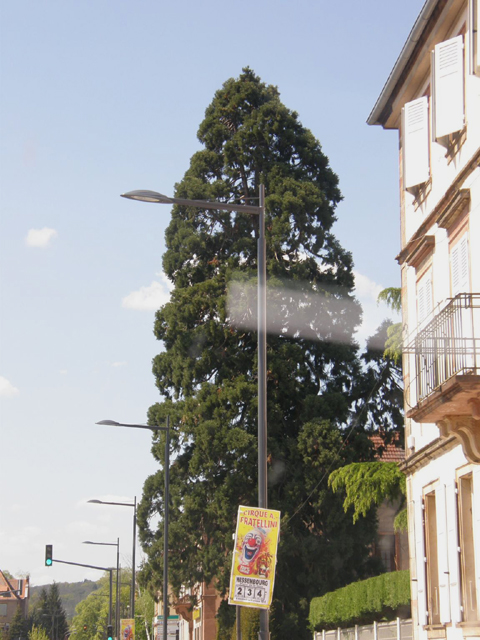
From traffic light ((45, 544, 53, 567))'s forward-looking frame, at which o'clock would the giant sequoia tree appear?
The giant sequoia tree is roughly at 11 o'clock from the traffic light.

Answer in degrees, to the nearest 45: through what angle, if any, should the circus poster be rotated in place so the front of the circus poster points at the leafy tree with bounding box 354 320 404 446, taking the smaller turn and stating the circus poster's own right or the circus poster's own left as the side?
approximately 180°

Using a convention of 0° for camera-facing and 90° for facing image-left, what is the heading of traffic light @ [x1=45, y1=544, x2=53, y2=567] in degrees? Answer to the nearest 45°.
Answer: approximately 0°

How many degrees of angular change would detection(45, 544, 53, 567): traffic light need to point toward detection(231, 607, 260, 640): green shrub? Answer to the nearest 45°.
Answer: approximately 45° to its left

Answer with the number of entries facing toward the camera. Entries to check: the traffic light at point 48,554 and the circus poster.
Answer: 2

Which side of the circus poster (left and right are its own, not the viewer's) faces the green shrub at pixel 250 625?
back

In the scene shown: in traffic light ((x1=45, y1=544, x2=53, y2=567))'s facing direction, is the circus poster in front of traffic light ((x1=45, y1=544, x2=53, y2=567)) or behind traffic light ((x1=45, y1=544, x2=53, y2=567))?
in front
